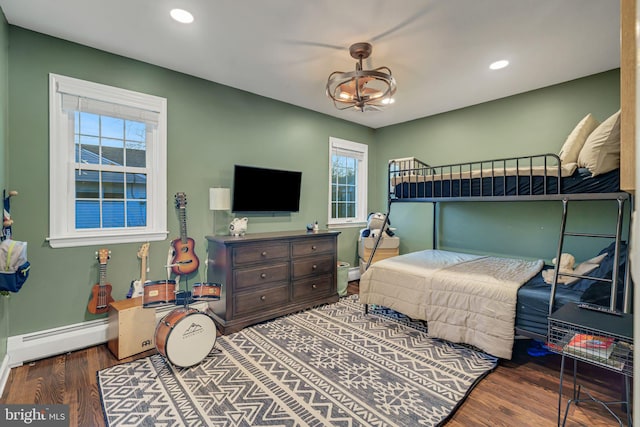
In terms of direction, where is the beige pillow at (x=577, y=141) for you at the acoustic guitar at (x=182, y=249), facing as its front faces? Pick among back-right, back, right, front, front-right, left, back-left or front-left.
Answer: front-left

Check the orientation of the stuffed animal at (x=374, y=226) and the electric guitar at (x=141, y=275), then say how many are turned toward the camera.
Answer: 2

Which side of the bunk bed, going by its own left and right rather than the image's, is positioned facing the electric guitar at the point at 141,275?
front

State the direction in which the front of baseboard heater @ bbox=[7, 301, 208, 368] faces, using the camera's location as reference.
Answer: facing the viewer and to the right of the viewer

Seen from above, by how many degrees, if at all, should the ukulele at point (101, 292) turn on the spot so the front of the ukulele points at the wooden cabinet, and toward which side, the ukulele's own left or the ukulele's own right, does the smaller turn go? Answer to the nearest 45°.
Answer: approximately 45° to the ukulele's own left

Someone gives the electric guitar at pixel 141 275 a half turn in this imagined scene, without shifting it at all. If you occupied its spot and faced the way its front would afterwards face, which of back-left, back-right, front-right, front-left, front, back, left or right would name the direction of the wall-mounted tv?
right

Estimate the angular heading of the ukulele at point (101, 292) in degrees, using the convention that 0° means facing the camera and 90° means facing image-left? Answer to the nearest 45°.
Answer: approximately 0°

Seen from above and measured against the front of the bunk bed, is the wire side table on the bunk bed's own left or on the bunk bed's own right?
on the bunk bed's own left

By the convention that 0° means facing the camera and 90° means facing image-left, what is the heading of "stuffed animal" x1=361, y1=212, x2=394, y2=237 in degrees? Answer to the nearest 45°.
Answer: approximately 0°
